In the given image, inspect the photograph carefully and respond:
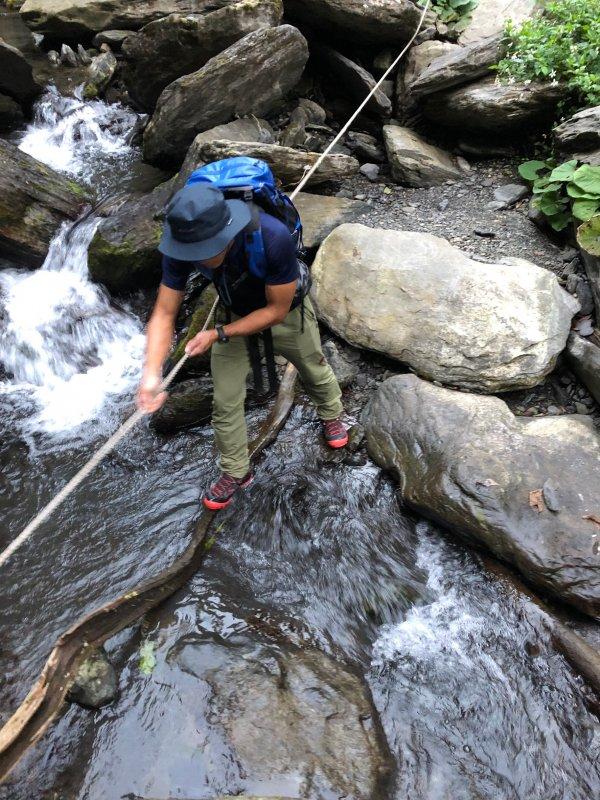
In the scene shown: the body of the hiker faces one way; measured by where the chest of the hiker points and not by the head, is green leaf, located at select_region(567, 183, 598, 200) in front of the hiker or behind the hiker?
behind

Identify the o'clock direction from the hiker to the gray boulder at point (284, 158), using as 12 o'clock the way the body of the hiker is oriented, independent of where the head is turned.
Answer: The gray boulder is roughly at 5 o'clock from the hiker.

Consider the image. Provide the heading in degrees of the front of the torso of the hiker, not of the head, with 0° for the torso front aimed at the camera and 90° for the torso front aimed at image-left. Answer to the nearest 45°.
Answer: approximately 45°

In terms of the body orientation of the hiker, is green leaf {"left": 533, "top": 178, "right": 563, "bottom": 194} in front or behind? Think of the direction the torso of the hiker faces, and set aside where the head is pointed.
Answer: behind

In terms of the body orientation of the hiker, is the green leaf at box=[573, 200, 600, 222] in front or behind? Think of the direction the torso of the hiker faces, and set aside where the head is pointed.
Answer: behind

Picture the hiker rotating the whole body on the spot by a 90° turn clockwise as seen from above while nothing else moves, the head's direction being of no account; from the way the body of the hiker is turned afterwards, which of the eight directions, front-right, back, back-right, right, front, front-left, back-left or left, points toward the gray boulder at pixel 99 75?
front-right

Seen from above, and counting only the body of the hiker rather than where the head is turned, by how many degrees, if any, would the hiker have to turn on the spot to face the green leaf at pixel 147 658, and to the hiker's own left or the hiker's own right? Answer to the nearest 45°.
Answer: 0° — they already face it

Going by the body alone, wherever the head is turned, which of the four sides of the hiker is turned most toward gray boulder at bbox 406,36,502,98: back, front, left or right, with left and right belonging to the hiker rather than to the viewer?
back

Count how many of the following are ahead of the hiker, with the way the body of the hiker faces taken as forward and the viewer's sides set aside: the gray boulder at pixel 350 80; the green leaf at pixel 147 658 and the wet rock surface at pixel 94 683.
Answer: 2

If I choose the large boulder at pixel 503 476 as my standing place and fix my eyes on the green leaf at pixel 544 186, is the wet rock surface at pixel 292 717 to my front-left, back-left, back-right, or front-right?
back-left

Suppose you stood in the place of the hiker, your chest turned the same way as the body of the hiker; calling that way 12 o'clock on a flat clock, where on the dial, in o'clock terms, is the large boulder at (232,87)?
The large boulder is roughly at 5 o'clock from the hiker.

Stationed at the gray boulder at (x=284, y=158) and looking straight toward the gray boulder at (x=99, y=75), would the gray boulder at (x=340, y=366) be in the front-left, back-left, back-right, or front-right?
back-left

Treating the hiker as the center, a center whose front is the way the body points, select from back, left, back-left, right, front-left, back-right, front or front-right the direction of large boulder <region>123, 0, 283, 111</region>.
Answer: back-right

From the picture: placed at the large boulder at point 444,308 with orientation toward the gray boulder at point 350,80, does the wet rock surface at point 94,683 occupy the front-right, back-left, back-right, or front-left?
back-left

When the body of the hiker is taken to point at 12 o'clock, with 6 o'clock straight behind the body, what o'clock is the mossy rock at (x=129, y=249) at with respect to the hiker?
The mossy rock is roughly at 4 o'clock from the hiker.
